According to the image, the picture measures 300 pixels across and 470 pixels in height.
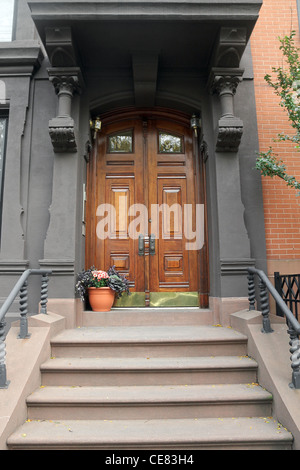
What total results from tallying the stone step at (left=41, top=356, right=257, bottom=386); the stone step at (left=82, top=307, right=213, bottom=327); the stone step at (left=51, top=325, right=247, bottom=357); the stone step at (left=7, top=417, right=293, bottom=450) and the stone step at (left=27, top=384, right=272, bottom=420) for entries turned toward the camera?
5

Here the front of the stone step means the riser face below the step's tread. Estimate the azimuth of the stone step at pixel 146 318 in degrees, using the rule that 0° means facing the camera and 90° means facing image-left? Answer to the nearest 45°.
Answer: approximately 0°

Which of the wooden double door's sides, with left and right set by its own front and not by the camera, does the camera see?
front

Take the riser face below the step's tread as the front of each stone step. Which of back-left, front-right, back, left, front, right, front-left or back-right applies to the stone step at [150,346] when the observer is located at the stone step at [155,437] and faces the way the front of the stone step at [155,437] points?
back

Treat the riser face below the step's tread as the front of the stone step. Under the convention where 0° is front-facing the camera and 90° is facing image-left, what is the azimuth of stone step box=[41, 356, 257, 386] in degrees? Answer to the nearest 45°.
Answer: approximately 0°

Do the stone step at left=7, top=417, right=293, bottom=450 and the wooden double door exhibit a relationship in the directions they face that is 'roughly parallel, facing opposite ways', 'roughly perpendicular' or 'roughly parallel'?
roughly parallel

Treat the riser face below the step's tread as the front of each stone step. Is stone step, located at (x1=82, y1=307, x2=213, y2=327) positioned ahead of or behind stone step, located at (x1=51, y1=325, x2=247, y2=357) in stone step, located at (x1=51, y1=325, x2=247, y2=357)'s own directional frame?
behind

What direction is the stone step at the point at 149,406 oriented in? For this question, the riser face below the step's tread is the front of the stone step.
toward the camera

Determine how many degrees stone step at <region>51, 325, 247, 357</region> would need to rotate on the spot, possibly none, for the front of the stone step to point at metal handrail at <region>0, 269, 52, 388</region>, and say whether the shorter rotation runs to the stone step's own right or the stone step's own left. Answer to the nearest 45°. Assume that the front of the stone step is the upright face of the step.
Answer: approximately 90° to the stone step's own right

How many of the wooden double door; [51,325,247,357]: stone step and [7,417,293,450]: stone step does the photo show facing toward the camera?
3

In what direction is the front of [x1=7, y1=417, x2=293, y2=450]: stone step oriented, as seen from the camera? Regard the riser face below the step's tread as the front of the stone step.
facing the viewer
